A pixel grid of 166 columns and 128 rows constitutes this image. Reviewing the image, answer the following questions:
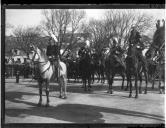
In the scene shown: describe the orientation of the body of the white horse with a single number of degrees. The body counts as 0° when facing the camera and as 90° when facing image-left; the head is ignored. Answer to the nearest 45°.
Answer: approximately 45°

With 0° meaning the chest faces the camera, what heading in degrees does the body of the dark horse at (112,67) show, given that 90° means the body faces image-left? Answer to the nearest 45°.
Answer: approximately 45°

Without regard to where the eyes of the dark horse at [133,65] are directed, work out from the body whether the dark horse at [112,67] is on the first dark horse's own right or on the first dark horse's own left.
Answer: on the first dark horse's own right

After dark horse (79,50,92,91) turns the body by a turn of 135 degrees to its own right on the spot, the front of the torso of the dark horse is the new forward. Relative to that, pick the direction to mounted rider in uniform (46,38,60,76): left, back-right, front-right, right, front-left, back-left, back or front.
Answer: left
